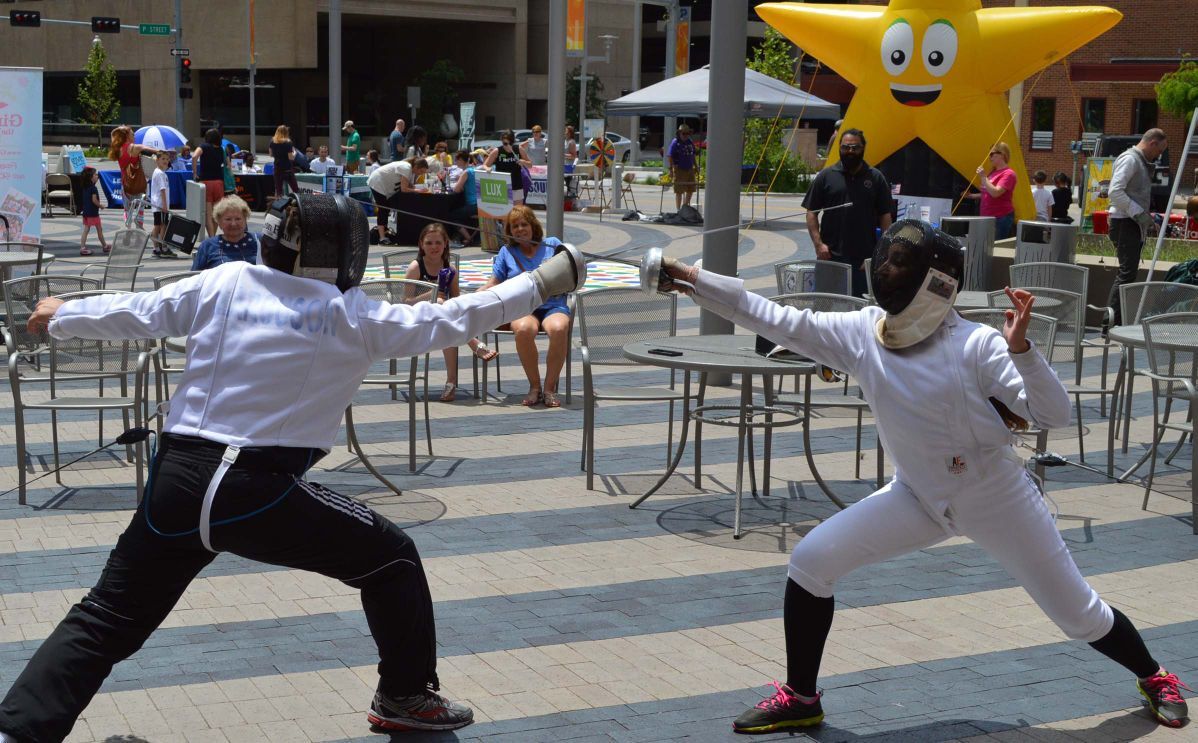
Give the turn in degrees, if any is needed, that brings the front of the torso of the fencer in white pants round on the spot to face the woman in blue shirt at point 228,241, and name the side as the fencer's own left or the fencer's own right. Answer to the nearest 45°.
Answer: approximately 90° to the fencer's own right

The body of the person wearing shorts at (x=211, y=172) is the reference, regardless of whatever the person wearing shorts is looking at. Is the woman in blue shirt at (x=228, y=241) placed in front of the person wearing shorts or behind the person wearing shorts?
behind

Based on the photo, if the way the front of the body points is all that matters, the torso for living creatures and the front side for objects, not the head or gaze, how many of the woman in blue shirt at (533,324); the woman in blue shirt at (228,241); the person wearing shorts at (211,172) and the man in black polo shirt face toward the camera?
3

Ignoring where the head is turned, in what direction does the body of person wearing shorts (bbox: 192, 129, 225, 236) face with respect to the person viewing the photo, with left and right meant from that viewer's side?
facing away from the viewer

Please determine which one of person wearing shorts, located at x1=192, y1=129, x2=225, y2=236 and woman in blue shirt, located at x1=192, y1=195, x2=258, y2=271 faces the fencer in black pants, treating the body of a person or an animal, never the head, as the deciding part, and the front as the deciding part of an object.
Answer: the woman in blue shirt

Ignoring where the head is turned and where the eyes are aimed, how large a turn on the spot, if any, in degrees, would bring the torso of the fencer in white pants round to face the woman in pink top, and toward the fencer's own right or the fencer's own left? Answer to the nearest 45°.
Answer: approximately 135° to the fencer's own right

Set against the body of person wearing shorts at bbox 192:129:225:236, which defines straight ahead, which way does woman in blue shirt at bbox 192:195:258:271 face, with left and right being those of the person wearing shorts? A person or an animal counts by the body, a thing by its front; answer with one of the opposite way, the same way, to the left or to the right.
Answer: the opposite way

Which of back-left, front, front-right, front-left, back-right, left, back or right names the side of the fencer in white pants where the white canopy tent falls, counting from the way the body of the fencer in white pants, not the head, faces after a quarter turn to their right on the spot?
front-right
